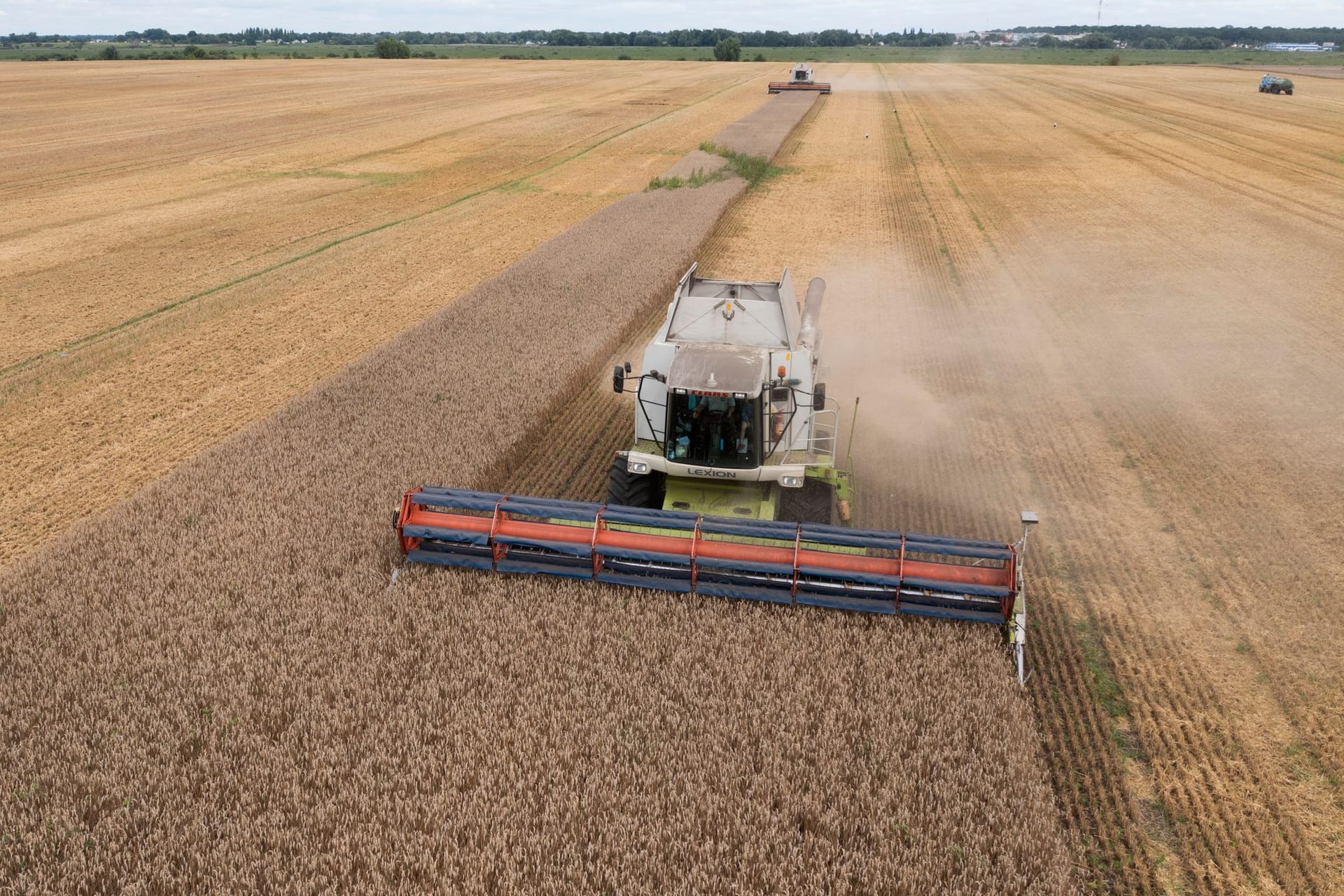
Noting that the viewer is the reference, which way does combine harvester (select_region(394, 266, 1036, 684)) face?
facing the viewer
